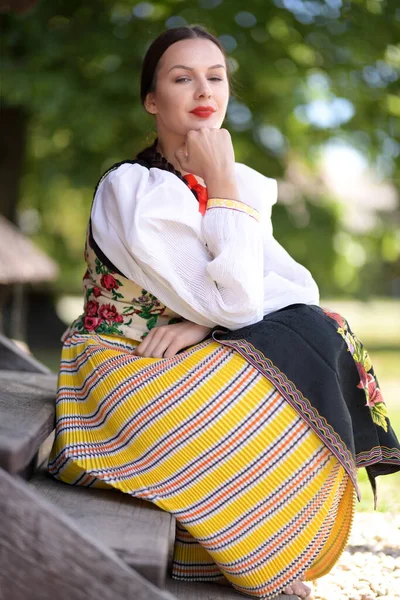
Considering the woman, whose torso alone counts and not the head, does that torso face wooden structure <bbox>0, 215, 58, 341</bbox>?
no

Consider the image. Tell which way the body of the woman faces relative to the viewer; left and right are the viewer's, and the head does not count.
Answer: facing the viewer and to the right of the viewer
